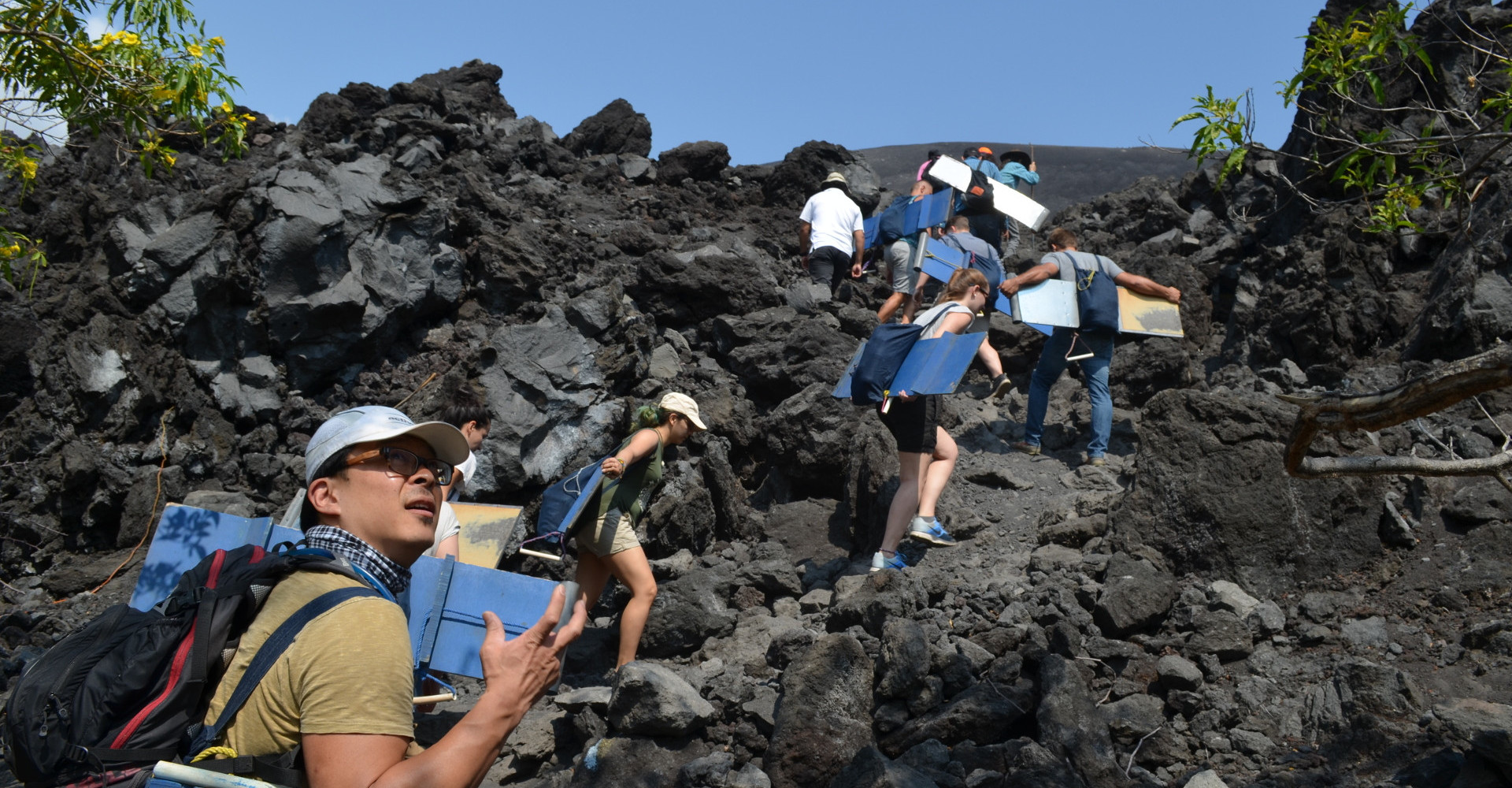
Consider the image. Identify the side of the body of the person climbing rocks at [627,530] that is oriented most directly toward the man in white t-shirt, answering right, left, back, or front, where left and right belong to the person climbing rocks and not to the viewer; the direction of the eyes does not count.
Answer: left

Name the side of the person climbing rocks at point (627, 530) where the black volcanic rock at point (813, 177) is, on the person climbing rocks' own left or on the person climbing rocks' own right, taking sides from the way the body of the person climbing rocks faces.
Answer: on the person climbing rocks' own left

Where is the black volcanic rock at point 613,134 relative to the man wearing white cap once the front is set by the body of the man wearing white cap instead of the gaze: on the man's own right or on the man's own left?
on the man's own left

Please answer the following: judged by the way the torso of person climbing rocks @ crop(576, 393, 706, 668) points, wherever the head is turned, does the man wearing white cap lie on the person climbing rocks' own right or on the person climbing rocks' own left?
on the person climbing rocks' own right

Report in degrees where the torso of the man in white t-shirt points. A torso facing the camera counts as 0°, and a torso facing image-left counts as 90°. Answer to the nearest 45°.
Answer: approximately 180°

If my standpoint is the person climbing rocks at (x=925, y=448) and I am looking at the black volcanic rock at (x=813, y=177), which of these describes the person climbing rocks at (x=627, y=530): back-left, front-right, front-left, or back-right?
back-left

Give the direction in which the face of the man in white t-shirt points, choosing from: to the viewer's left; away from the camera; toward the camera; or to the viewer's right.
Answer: away from the camera
